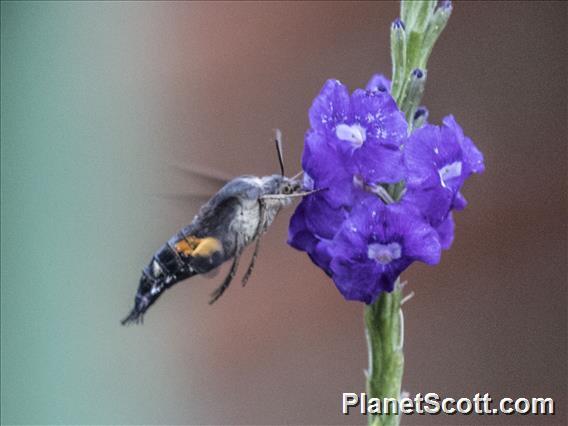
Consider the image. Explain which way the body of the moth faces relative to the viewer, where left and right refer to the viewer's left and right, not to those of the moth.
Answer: facing to the right of the viewer
